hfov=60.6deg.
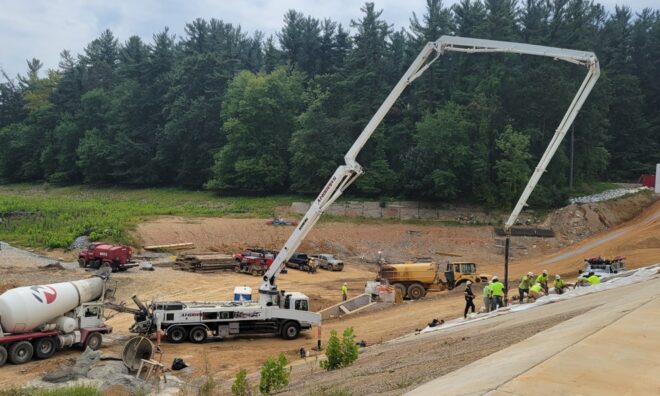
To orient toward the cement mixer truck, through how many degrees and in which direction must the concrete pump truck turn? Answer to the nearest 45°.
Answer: approximately 135° to its right

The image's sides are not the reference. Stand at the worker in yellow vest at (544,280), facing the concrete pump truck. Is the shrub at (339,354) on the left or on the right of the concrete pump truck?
left

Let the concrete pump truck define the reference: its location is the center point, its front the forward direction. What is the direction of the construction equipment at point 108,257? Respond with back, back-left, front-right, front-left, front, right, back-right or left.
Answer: back-left

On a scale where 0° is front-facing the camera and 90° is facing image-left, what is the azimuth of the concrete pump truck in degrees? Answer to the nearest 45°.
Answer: approximately 270°

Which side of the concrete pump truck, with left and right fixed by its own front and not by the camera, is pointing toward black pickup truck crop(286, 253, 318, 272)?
left

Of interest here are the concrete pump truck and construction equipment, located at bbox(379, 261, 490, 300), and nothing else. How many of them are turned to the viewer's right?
2

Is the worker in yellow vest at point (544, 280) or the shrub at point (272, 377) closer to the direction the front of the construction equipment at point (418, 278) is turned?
the worker in yellow vest

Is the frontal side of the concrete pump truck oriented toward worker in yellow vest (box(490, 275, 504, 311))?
yes

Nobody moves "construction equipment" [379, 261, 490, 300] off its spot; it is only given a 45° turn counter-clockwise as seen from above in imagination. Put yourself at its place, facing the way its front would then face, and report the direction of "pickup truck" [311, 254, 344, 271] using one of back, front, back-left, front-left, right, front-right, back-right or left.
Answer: left

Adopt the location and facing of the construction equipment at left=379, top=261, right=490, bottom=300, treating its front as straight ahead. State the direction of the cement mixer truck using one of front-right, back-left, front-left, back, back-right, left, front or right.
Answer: back-right

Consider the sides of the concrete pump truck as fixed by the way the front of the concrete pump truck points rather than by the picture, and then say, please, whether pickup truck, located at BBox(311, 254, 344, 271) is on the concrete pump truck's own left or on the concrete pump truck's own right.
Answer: on the concrete pump truck's own left

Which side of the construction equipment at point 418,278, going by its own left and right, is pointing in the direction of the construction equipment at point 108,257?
back

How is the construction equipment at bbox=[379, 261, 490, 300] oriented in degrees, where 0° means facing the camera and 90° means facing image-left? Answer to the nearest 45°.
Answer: approximately 270°

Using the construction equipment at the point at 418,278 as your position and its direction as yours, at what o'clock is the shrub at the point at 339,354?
The shrub is roughly at 3 o'clock from the construction equipment.
